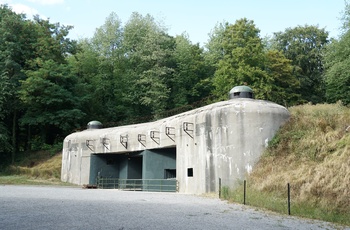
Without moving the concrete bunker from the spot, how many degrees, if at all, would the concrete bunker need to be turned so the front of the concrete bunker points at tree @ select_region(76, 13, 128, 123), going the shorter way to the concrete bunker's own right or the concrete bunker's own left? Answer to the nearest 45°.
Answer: approximately 90° to the concrete bunker's own right

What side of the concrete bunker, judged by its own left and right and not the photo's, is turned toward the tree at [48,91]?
right

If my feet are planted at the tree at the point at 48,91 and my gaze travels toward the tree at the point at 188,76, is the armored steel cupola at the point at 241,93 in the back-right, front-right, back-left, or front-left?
front-right

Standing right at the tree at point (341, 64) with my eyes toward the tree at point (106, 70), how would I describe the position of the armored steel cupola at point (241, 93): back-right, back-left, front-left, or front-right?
front-left

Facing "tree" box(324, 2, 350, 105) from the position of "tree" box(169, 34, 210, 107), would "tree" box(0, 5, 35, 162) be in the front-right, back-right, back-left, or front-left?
back-right

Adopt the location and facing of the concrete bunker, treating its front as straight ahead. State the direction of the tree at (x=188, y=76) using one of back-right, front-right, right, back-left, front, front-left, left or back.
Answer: back-right

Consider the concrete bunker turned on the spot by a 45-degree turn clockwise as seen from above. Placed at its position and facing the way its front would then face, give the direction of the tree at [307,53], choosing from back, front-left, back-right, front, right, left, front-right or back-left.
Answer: back-right

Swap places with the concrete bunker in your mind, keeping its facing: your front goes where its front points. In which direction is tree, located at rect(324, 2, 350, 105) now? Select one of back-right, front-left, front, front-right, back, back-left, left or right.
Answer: back

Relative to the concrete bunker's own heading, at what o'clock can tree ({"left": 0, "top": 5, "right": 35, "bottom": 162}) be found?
The tree is roughly at 3 o'clock from the concrete bunker.
